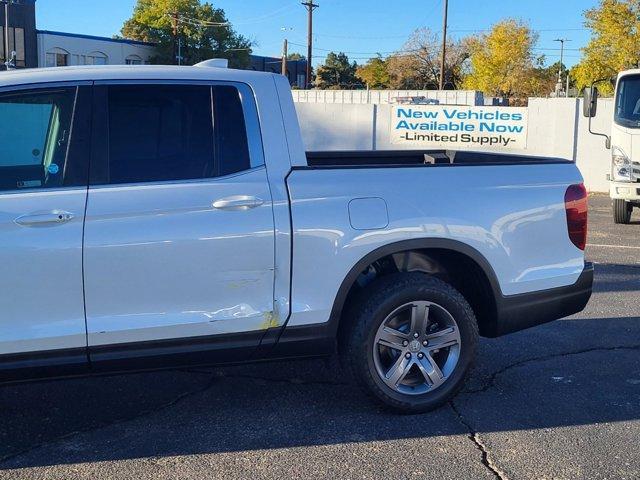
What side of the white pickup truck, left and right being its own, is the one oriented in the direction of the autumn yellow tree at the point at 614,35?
right

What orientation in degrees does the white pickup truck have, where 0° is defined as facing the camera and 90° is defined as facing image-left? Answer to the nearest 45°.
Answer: approximately 90°
